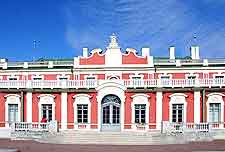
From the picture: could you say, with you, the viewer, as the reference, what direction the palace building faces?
facing the viewer
